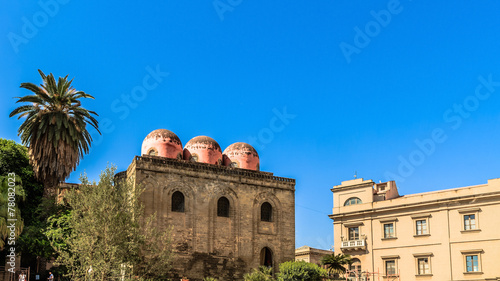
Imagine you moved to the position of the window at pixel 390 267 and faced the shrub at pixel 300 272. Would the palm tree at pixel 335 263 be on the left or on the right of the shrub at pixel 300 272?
right

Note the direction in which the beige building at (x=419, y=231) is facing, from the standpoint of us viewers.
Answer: facing the viewer and to the left of the viewer

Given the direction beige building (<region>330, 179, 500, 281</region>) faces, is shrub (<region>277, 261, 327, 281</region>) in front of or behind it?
in front

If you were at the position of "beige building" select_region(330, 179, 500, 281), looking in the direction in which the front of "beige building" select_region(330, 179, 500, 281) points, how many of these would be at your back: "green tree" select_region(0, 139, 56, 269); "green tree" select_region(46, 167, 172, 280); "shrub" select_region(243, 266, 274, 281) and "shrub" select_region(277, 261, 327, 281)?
0

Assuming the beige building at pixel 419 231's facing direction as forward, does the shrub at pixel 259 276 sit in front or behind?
in front
